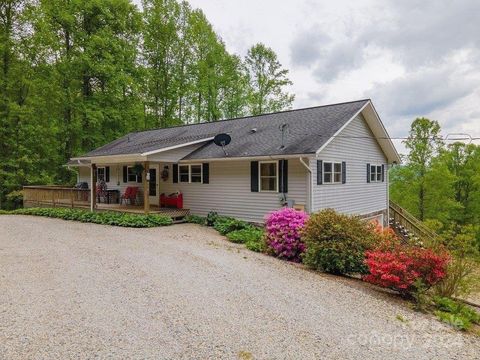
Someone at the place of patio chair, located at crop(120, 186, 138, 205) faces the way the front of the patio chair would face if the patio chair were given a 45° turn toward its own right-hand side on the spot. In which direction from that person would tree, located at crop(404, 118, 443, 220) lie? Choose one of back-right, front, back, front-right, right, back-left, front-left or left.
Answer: back

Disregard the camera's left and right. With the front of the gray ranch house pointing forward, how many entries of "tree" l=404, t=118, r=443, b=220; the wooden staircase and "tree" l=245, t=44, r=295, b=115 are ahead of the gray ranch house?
0

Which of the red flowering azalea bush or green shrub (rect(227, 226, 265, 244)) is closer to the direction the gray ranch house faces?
the green shrub

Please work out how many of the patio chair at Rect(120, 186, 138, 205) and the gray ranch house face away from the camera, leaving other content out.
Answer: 0

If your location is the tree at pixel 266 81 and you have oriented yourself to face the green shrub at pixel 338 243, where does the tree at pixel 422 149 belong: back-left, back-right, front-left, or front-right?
front-left

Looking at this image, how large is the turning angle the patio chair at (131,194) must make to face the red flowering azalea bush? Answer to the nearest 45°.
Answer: approximately 45° to its left

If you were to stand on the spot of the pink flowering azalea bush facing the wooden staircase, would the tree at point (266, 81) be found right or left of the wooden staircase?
left

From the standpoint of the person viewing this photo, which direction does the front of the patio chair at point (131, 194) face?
facing the viewer and to the left of the viewer

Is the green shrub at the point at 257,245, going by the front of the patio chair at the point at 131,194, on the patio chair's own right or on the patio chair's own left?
on the patio chair's own left

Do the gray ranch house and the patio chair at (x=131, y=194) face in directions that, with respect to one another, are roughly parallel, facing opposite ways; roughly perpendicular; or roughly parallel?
roughly parallel

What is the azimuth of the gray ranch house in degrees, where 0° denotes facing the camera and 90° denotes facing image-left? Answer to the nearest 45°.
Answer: approximately 45°

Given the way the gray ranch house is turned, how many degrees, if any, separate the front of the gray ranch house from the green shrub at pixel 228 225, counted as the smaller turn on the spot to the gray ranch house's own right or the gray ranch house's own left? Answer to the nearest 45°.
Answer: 0° — it already faces it

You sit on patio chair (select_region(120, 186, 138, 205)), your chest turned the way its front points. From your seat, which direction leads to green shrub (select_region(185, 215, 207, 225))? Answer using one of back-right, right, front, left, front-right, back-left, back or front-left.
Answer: left
